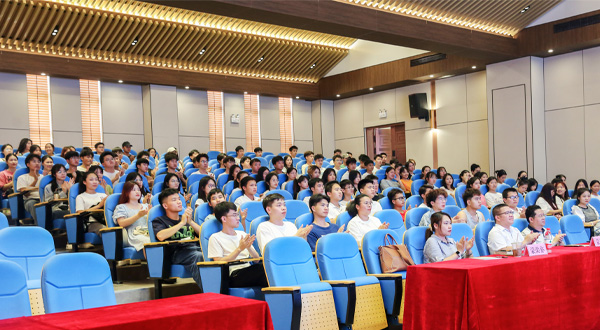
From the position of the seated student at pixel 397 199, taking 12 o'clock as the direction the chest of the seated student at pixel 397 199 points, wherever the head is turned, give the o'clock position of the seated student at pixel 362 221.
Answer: the seated student at pixel 362 221 is roughly at 2 o'clock from the seated student at pixel 397 199.

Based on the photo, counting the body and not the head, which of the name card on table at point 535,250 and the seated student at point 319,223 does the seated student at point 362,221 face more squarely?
the name card on table

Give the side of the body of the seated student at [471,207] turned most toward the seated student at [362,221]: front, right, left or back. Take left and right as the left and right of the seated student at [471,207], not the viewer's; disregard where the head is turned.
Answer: right

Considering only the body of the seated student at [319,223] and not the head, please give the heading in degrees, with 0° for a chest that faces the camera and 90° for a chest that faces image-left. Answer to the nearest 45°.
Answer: approximately 315°

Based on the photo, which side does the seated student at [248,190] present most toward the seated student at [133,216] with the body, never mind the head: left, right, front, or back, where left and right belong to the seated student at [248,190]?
right

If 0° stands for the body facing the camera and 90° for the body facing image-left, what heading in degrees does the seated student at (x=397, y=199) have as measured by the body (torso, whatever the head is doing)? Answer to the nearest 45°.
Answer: approximately 315°

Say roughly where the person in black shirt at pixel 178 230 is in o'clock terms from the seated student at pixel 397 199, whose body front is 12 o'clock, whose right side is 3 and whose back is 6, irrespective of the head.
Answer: The person in black shirt is roughly at 3 o'clock from the seated student.
